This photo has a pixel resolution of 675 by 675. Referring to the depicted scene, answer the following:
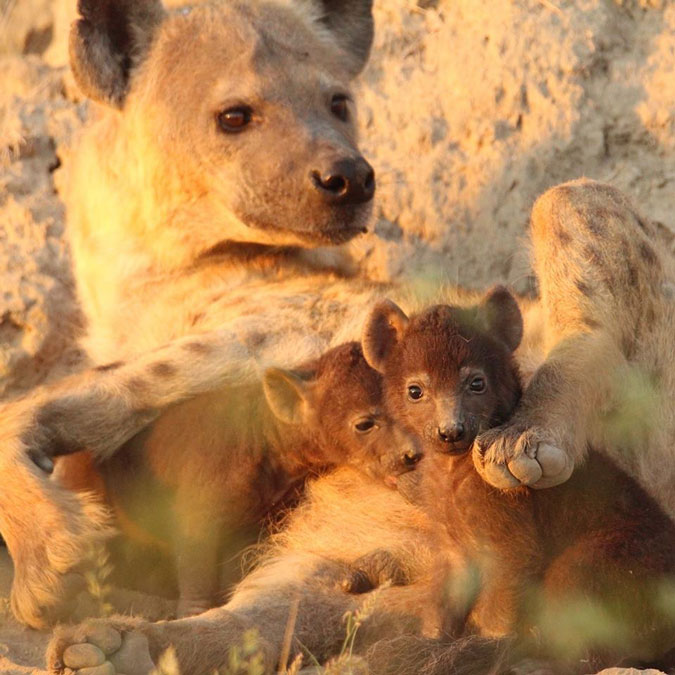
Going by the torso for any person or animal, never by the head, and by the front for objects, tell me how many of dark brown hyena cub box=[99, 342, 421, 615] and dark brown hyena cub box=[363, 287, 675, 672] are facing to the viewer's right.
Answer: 1

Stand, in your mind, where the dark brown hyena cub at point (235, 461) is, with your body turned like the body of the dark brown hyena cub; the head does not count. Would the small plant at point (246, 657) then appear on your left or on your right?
on your right

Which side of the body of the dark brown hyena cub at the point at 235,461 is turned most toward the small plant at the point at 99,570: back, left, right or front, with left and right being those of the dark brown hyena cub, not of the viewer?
back

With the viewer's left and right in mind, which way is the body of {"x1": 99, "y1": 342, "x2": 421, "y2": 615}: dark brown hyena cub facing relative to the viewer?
facing to the right of the viewer
